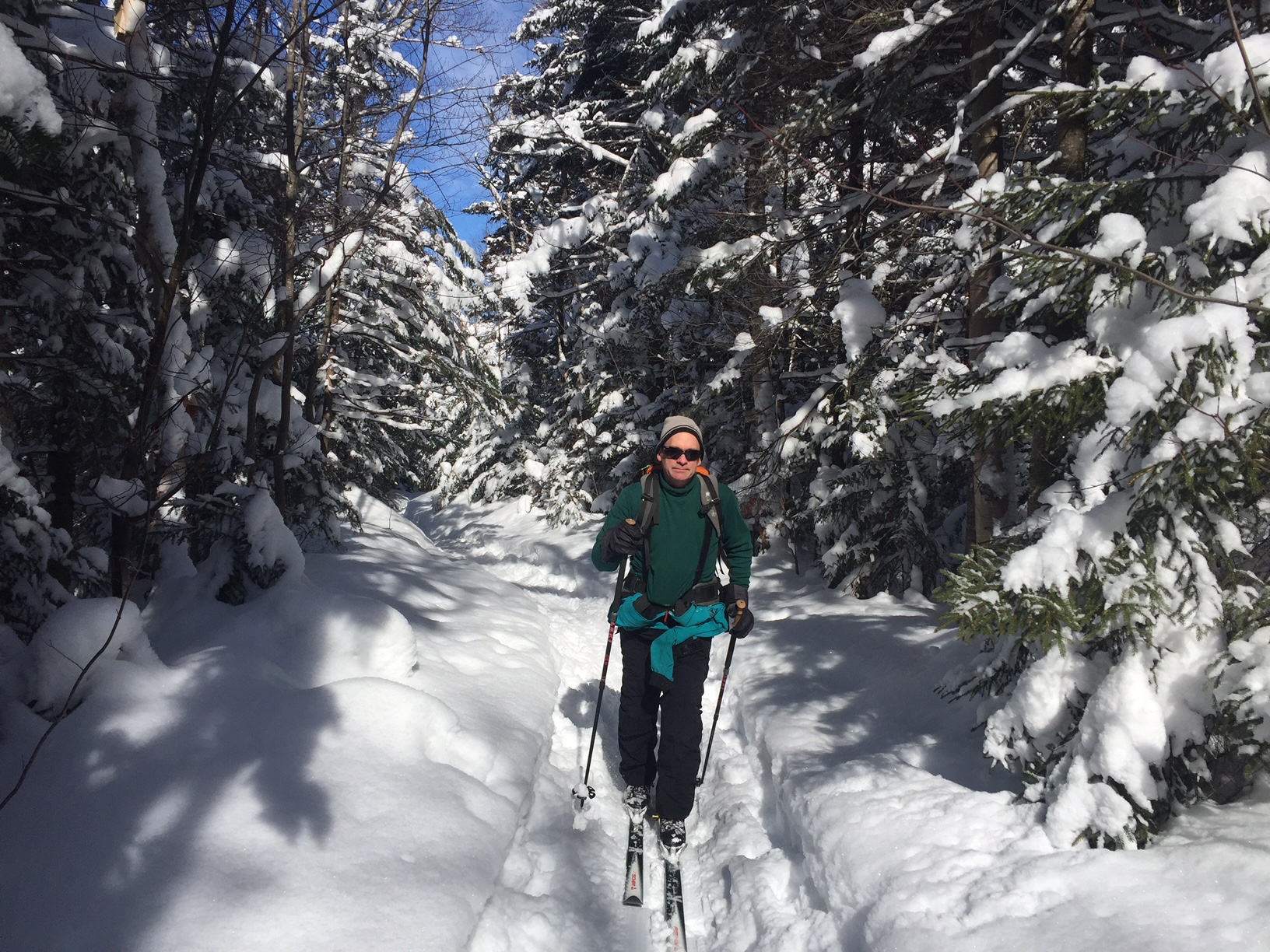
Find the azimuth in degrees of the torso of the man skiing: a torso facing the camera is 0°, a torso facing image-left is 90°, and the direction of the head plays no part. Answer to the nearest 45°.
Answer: approximately 0°
